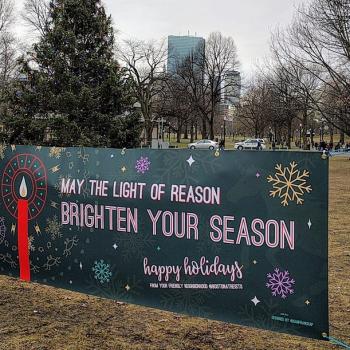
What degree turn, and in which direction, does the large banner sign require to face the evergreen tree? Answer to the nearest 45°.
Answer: approximately 135° to its right

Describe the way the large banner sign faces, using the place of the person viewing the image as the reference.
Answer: facing the viewer and to the left of the viewer
